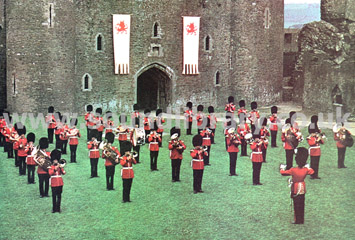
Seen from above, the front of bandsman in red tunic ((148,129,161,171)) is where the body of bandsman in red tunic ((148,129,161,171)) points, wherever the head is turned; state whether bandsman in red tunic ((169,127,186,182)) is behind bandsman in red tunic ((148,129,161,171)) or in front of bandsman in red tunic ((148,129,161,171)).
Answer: in front

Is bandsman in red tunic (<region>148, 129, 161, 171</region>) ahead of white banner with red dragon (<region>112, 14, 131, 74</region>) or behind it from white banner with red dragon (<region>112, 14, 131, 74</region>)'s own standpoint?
ahead

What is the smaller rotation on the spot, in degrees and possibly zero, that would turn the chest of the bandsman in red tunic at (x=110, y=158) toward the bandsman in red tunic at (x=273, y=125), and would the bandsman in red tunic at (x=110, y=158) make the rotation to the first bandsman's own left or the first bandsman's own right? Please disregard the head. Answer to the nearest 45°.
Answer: approximately 135° to the first bandsman's own left

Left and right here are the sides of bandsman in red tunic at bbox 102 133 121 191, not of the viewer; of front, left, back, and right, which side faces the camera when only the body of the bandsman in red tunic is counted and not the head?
front

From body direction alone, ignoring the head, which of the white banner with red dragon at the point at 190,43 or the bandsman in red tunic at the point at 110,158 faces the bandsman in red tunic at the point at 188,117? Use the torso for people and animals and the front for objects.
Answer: the white banner with red dragon

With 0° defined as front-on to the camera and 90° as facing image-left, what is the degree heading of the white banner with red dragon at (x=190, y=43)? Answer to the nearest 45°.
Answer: approximately 0°

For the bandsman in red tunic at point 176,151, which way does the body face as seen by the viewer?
toward the camera

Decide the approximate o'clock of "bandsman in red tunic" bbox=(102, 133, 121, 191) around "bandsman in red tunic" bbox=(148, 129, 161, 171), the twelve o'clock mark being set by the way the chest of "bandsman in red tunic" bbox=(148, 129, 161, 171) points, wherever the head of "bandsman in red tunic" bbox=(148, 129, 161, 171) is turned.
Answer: "bandsman in red tunic" bbox=(102, 133, 121, 191) is roughly at 1 o'clock from "bandsman in red tunic" bbox=(148, 129, 161, 171).

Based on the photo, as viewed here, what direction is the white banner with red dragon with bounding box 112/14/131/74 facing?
toward the camera

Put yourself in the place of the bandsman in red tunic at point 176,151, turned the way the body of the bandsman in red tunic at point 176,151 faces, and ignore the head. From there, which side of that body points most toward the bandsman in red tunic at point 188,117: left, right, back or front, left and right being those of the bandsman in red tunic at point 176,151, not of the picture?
back

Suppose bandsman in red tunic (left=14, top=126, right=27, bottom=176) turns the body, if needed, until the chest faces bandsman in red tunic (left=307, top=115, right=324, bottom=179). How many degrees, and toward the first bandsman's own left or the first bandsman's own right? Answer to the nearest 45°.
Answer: approximately 45° to the first bandsman's own left
